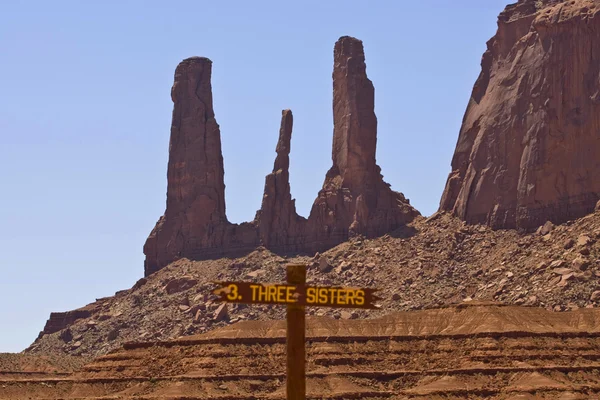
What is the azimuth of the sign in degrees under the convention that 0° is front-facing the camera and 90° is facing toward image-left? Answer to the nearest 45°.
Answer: approximately 0°
